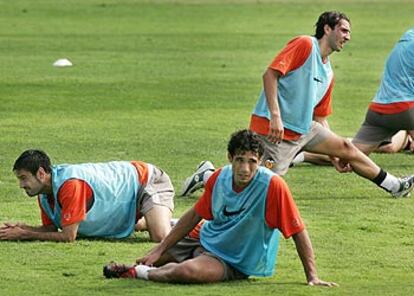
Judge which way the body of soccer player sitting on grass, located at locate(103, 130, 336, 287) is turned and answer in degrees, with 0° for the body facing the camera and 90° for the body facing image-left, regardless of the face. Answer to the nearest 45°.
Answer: approximately 45°

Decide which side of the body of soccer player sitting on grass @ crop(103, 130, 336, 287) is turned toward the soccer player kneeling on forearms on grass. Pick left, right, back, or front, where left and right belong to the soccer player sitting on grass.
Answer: right
